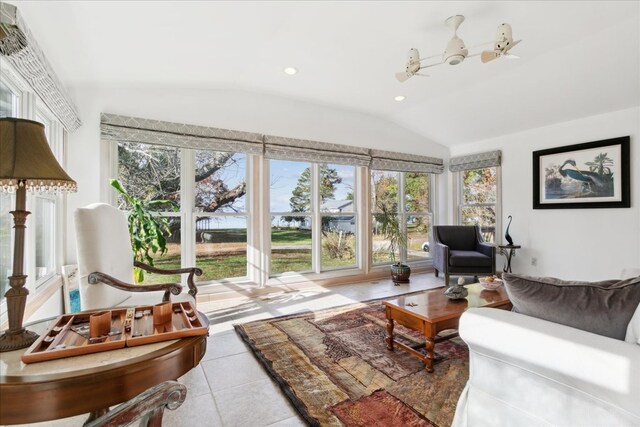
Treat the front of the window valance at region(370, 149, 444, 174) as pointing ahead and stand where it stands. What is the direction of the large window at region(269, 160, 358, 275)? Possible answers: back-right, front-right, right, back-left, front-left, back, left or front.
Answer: right

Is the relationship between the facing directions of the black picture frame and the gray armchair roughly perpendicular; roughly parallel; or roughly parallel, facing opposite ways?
roughly perpendicular

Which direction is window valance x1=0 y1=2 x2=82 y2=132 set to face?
to the viewer's right

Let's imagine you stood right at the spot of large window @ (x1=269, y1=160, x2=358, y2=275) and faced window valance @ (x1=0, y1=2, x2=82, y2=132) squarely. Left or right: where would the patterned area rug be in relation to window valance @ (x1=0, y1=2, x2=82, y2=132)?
left

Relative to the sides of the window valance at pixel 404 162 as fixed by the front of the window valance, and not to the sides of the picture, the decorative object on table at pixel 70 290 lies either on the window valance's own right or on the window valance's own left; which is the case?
on the window valance's own right

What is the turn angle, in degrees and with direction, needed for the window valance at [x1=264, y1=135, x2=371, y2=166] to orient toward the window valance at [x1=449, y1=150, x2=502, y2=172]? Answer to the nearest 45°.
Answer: approximately 45° to its left

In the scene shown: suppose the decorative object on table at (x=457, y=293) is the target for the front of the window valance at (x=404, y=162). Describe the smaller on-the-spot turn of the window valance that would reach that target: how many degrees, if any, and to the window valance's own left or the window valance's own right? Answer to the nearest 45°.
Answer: approximately 45° to the window valance's own right

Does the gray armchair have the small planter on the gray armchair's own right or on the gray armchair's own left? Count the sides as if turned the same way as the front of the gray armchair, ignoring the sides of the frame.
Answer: on the gray armchair's own right

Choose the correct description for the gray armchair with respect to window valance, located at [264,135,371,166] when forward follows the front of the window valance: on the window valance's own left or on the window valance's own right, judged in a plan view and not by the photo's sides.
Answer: on the window valance's own left

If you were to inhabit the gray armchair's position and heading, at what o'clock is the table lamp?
The table lamp is roughly at 2 o'clock from the gray armchair.
